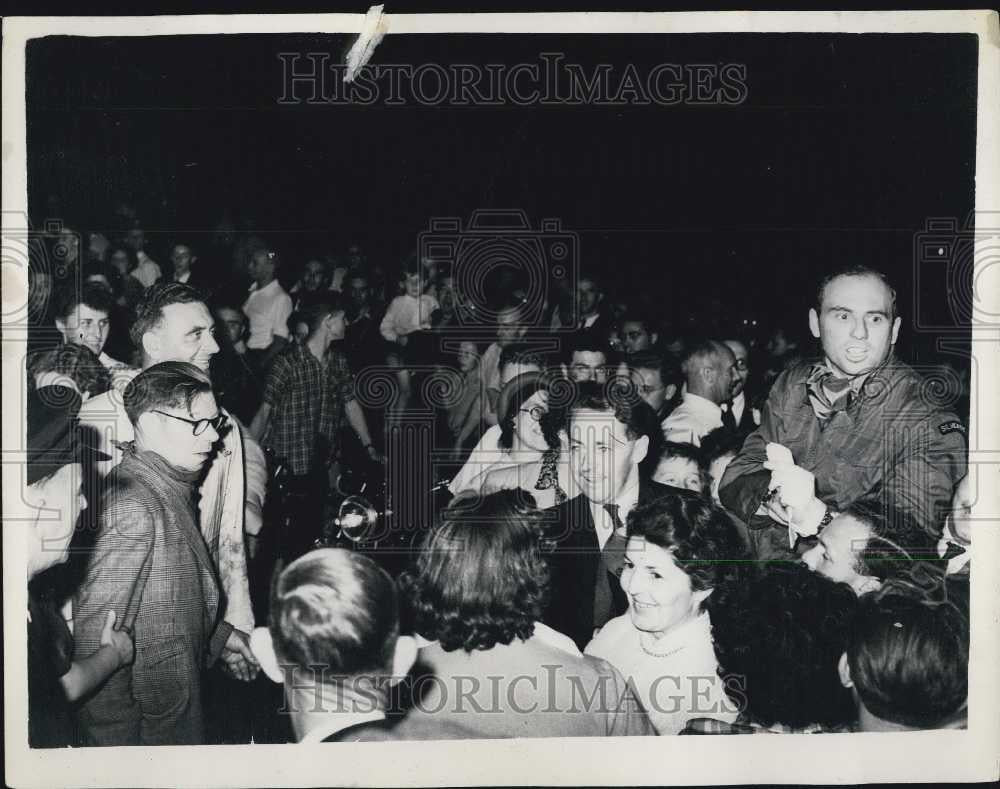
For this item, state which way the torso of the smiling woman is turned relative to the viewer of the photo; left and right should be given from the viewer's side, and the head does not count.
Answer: facing the viewer and to the left of the viewer

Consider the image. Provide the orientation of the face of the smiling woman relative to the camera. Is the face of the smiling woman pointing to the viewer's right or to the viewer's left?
to the viewer's left

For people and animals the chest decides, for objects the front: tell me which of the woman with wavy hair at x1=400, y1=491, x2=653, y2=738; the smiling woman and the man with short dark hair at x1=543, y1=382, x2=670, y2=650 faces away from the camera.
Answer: the woman with wavy hair

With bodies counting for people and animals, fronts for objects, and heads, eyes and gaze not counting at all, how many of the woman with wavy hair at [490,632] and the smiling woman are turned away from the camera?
1

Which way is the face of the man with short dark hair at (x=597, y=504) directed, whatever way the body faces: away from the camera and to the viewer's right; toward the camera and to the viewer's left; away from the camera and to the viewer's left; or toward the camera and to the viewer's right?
toward the camera and to the viewer's left

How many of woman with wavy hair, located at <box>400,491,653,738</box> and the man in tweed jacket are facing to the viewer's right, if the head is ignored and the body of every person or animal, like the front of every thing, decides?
1

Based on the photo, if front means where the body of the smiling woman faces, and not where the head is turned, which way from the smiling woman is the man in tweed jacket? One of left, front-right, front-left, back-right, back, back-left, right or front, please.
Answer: front-right

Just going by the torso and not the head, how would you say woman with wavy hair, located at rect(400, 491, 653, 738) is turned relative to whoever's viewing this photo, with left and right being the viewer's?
facing away from the viewer

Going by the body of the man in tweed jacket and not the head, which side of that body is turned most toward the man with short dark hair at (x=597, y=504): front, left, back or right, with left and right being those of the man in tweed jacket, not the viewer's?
front
